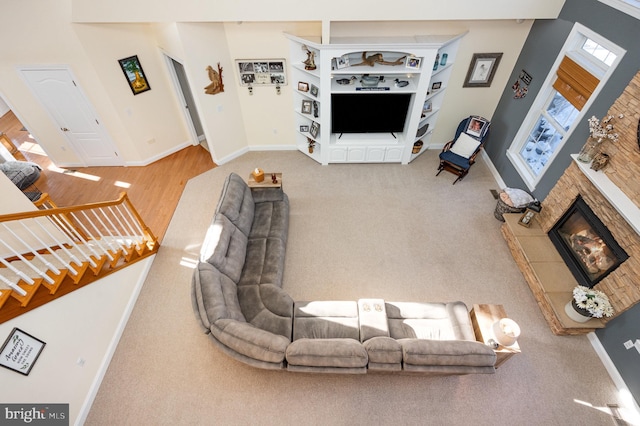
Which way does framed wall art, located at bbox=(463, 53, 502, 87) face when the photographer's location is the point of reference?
facing the viewer

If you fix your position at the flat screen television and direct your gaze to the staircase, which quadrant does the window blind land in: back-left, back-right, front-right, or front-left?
back-left

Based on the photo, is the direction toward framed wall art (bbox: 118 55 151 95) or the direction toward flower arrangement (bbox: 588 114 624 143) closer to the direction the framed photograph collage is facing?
the flower arrangement

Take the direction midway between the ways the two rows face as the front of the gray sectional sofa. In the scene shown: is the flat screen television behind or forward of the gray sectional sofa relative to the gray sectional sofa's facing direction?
forward

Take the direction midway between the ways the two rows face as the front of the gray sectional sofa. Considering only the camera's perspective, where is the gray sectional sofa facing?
facing away from the viewer and to the right of the viewer

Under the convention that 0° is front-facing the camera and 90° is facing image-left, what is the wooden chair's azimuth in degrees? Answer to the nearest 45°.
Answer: approximately 45°

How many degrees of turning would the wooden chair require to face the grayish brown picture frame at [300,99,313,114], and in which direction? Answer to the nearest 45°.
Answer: approximately 45° to its right

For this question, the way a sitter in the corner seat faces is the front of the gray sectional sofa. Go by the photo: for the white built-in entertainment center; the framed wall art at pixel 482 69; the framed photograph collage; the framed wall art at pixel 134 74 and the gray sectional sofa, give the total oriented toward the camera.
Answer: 4

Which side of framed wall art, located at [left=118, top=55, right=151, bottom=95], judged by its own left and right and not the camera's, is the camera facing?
front
